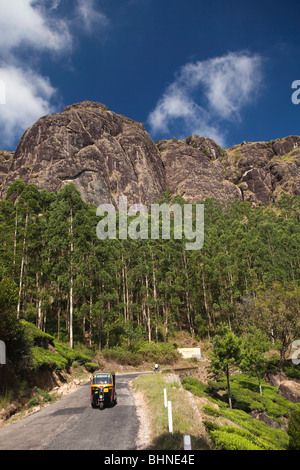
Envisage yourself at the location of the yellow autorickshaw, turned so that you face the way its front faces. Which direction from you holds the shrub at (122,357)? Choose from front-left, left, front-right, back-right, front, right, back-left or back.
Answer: back

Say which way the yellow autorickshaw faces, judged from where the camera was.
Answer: facing the viewer

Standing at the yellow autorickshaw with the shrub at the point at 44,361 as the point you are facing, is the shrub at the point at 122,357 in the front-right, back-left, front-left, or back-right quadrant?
front-right

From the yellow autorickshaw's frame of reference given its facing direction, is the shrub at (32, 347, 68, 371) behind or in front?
behind
